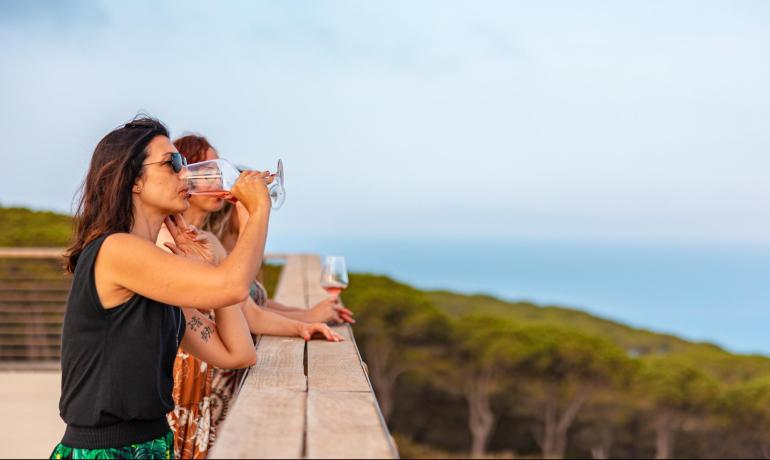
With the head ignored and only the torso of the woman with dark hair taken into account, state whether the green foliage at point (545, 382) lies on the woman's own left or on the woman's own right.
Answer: on the woman's own left

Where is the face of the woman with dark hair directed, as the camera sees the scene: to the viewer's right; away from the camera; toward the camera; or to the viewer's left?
to the viewer's right

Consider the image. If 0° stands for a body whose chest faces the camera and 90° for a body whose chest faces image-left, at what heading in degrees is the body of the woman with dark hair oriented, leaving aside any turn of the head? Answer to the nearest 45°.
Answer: approximately 270°

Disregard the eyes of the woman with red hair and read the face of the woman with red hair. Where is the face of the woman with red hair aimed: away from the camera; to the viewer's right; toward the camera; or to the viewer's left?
to the viewer's right

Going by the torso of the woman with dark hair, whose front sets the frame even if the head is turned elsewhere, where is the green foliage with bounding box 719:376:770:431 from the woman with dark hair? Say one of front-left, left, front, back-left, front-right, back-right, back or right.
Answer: front-left

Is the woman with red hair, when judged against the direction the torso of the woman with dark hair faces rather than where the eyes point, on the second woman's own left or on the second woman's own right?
on the second woman's own left

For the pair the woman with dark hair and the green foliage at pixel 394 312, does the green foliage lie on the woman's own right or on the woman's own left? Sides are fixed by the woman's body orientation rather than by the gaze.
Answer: on the woman's own left

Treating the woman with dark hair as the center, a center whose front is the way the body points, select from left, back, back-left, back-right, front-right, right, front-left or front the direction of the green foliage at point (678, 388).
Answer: front-left
